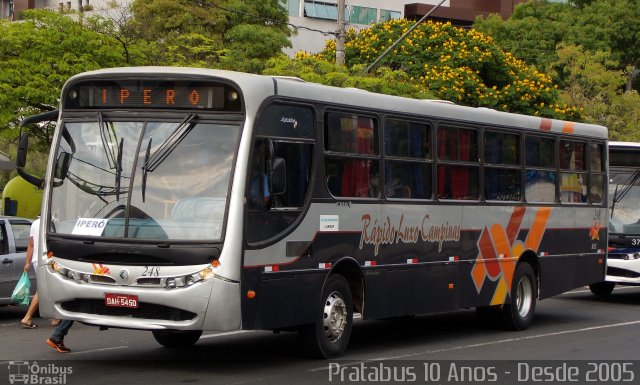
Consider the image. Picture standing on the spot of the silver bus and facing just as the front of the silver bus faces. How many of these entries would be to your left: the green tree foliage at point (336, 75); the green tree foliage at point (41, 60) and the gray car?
0

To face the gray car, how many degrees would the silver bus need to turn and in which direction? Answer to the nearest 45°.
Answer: approximately 90° to its right

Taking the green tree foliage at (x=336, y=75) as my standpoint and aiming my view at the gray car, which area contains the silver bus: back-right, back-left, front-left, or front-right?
front-left

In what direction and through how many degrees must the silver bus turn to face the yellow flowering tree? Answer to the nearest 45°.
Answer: approximately 135° to its right

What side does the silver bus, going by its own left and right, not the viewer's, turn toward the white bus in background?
back

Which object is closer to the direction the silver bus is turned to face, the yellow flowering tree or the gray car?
the gray car

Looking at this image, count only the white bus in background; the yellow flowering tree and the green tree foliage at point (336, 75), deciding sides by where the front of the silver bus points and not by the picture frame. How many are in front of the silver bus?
0

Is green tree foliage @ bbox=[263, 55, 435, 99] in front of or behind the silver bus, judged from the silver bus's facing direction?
behind

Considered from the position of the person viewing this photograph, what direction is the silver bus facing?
facing the viewer and to the left of the viewer

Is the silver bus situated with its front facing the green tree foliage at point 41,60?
no
